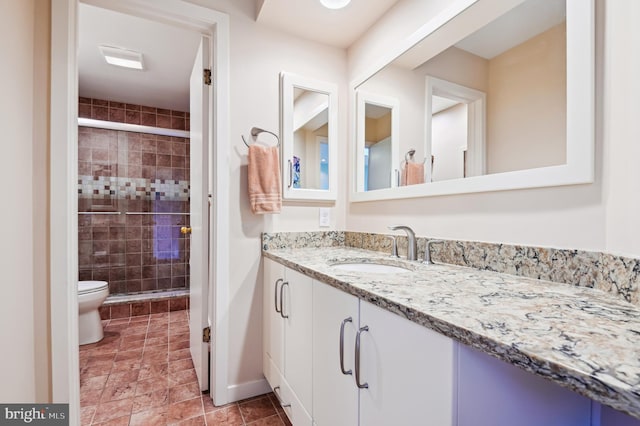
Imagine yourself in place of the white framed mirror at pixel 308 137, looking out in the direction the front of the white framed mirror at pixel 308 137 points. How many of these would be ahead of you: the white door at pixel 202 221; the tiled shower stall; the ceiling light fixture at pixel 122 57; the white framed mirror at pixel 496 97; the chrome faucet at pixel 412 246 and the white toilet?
2

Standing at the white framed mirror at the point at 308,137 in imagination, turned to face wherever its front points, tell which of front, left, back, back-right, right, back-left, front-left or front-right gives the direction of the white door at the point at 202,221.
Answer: back-right

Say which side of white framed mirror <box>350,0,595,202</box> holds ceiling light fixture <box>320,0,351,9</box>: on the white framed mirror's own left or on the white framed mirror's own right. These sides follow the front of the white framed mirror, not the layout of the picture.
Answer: on the white framed mirror's own right

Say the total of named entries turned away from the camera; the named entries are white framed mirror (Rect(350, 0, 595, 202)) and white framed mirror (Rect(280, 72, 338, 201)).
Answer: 0

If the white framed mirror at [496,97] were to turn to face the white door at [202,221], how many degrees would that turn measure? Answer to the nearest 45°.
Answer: approximately 45° to its right

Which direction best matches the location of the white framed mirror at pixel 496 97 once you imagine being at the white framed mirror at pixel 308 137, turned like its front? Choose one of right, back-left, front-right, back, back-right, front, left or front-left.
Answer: front

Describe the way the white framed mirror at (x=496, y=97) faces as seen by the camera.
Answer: facing the viewer and to the left of the viewer

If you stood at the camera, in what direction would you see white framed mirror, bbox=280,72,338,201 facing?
facing the viewer and to the right of the viewer

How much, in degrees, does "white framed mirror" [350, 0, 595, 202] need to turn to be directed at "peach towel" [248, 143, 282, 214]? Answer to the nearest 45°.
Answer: approximately 45° to its right
